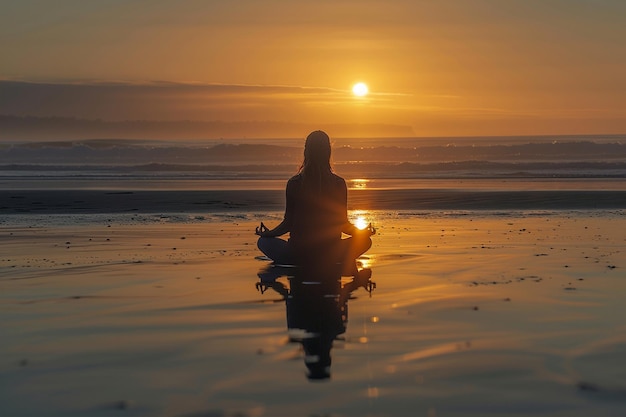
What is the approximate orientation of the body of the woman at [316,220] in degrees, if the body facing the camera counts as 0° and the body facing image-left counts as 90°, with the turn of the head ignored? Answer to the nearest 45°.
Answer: approximately 180°

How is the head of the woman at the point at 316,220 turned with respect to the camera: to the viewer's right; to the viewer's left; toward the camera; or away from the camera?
away from the camera
